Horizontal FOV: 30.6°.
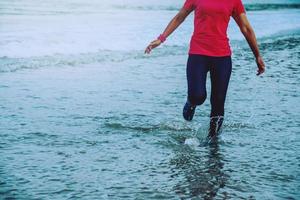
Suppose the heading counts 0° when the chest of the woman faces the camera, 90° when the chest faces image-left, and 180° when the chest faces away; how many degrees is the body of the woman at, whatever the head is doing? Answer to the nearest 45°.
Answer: approximately 0°
